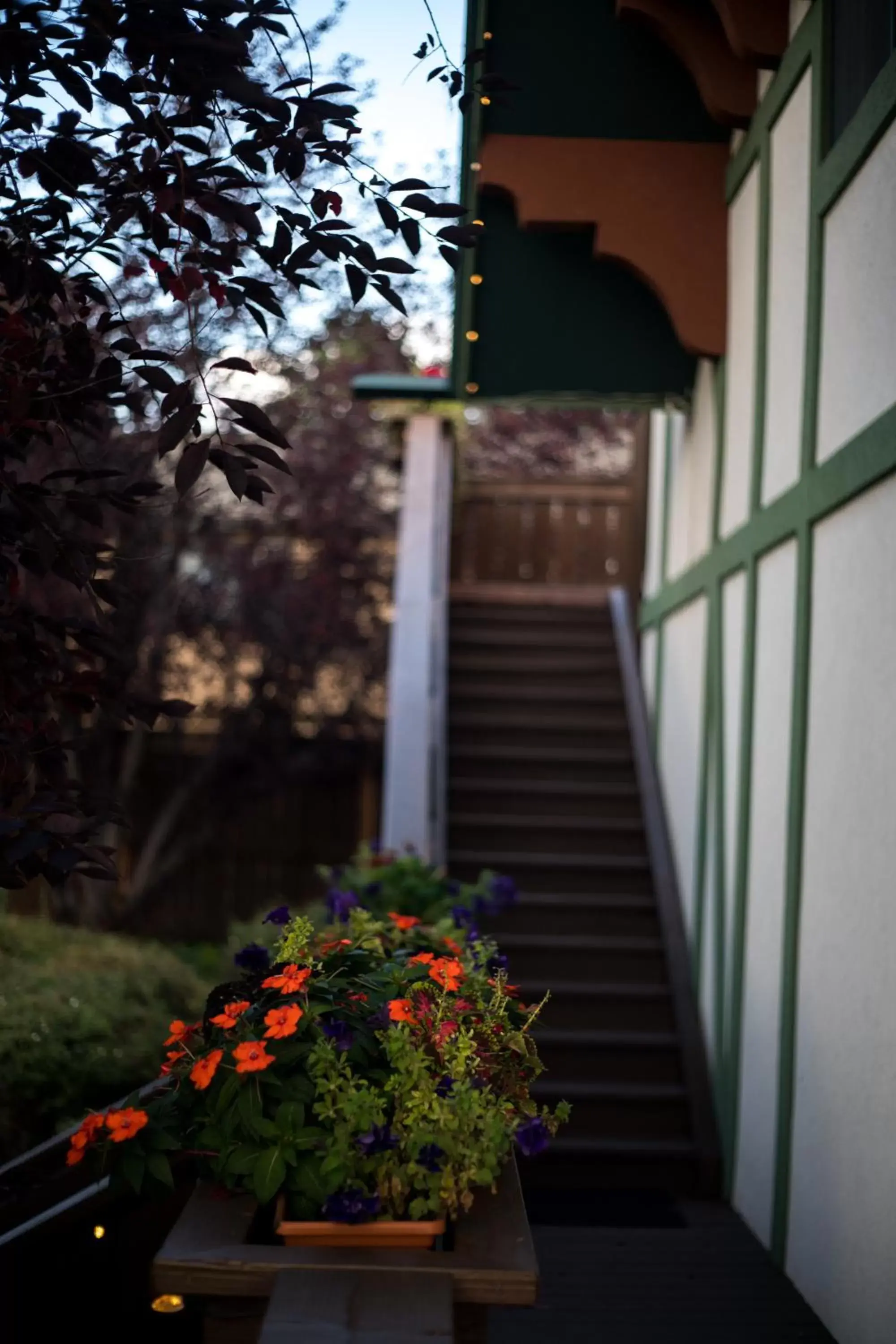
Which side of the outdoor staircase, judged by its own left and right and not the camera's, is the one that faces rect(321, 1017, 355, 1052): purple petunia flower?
front

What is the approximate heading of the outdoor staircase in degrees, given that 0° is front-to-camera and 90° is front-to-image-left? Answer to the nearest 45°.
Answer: approximately 0°

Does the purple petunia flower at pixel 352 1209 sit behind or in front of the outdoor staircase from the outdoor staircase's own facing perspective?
in front

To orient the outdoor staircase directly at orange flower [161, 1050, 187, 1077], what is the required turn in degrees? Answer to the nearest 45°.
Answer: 0° — it already faces it

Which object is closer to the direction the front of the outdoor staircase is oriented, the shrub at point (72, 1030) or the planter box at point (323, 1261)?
the planter box

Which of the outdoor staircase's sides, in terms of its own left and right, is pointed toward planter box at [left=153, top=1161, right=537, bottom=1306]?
front
